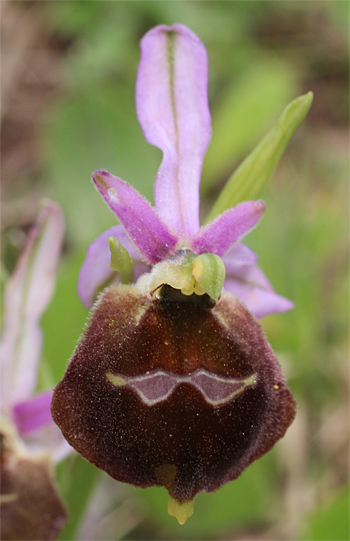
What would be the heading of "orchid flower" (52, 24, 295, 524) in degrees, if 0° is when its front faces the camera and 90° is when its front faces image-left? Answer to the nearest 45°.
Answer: approximately 0°

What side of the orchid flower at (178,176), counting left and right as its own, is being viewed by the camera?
front
